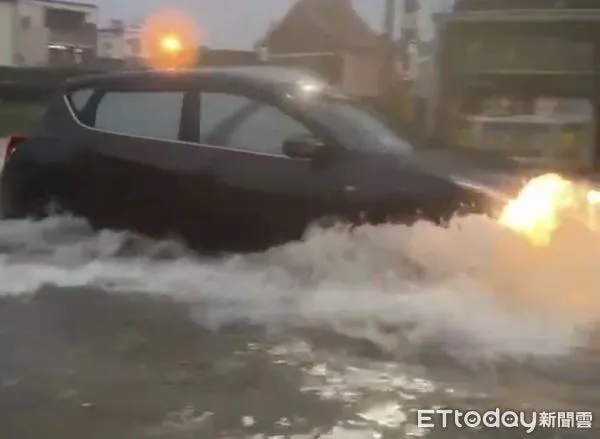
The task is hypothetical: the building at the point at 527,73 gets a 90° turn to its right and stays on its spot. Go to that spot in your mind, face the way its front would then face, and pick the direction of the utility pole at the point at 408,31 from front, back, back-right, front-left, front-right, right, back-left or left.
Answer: front-left

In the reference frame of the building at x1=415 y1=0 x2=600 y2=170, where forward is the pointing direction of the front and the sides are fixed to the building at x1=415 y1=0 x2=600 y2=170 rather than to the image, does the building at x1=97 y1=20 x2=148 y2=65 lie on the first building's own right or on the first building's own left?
on the first building's own right

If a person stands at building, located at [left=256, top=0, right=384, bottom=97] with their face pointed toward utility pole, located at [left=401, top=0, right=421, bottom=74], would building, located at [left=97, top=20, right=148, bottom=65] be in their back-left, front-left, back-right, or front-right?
back-left

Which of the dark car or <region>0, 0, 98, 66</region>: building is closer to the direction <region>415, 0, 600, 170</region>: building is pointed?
the dark car

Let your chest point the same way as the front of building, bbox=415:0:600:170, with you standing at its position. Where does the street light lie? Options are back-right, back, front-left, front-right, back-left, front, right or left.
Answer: back-right

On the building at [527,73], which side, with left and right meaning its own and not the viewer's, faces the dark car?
front

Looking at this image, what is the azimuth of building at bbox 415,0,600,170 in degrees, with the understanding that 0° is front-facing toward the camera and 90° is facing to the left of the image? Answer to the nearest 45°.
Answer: approximately 0°
